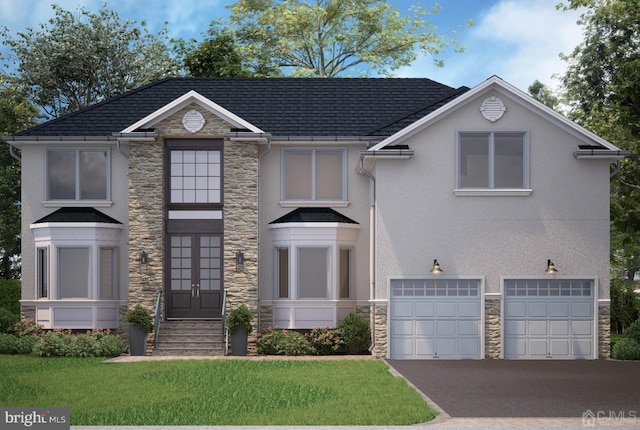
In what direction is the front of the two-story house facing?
toward the camera

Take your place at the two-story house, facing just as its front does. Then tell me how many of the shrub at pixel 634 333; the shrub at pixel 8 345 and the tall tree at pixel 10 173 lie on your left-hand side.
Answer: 1

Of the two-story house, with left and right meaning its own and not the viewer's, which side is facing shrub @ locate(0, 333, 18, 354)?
right

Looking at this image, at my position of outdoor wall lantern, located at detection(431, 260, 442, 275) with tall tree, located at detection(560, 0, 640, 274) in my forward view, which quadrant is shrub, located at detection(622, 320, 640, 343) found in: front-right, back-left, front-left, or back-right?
front-right

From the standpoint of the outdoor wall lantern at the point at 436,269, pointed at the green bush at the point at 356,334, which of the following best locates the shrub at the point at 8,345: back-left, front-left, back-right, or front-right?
front-left

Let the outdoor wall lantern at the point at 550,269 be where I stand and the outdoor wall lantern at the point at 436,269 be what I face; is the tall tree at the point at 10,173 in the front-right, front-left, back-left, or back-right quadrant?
front-right

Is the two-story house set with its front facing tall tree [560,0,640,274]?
no

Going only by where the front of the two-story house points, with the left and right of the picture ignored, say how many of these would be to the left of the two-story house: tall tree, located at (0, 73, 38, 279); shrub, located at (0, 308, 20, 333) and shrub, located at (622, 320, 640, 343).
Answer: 1

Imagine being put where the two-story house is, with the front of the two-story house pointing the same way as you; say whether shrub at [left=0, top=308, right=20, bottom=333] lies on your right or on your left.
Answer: on your right

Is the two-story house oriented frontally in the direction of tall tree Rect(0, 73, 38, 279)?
no
